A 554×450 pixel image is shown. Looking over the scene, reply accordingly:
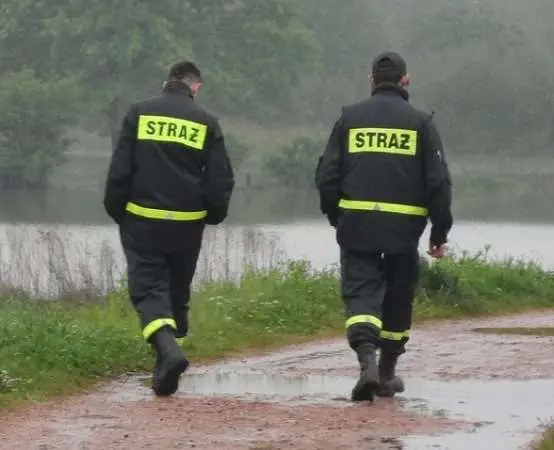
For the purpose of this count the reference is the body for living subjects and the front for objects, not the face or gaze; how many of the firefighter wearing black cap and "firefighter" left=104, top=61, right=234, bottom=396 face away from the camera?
2

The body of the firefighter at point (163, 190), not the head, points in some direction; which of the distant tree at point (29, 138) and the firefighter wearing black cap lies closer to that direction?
the distant tree

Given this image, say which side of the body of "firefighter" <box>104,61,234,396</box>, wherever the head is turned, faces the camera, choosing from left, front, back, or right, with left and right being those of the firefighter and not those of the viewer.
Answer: back

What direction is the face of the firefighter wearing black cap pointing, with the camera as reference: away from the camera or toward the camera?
away from the camera

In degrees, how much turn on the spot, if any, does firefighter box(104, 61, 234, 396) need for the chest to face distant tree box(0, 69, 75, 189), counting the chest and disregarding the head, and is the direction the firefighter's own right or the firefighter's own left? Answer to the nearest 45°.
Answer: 0° — they already face it

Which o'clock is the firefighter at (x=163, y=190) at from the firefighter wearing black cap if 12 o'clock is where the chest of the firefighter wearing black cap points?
The firefighter is roughly at 9 o'clock from the firefighter wearing black cap.

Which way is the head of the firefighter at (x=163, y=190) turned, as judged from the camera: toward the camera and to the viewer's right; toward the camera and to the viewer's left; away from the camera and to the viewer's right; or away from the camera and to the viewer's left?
away from the camera and to the viewer's right

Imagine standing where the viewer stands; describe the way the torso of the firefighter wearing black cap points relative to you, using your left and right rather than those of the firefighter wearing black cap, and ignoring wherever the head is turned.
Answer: facing away from the viewer

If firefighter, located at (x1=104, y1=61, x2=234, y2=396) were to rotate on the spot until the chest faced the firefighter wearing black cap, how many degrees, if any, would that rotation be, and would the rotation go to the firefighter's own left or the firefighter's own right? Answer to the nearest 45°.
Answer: approximately 90° to the firefighter's own right
